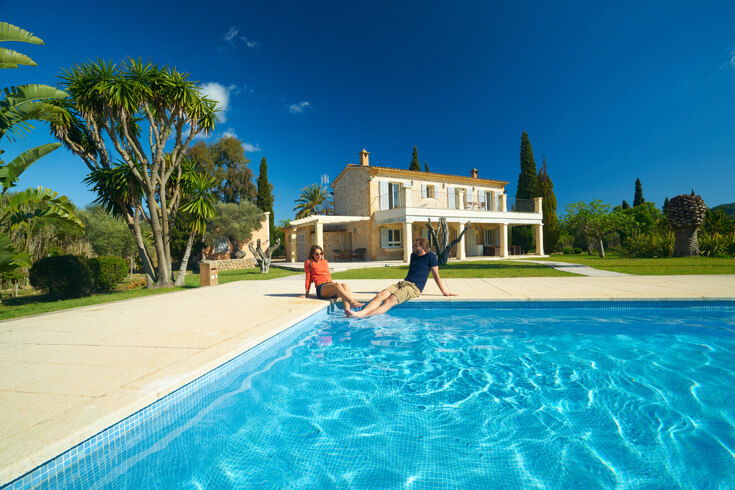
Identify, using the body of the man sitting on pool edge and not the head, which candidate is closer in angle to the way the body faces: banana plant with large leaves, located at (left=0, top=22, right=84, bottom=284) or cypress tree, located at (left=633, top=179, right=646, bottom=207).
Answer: the banana plant with large leaves

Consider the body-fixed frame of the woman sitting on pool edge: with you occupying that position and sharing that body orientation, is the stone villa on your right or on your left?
on your left

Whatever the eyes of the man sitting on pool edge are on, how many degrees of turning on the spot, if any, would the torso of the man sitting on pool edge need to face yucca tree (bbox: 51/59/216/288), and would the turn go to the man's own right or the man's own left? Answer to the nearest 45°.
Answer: approximately 45° to the man's own right

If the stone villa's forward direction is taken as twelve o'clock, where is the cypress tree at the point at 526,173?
The cypress tree is roughly at 9 o'clock from the stone villa.

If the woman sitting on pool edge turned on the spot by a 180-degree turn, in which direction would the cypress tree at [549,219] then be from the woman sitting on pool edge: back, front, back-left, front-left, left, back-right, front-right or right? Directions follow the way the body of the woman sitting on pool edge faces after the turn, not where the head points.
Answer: right

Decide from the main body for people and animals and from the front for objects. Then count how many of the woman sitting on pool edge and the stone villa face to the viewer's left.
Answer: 0

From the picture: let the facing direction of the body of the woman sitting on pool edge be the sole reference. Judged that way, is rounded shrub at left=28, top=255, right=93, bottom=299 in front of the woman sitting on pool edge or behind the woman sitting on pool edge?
behind

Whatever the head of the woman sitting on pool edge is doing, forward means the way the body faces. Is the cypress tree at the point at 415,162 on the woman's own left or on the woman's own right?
on the woman's own left

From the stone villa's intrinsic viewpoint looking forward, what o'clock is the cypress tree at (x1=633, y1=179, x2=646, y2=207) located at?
The cypress tree is roughly at 9 o'clock from the stone villa.

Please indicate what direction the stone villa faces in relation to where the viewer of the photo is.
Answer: facing the viewer and to the right of the viewer

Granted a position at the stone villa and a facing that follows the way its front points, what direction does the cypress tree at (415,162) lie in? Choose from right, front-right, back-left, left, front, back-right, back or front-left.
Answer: back-left

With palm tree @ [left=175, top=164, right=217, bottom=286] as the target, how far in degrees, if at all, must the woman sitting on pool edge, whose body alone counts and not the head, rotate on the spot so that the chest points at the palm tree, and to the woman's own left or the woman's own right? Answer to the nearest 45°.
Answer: approximately 180°

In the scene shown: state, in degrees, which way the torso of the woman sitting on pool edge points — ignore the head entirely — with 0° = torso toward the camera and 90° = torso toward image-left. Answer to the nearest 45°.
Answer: approximately 315°

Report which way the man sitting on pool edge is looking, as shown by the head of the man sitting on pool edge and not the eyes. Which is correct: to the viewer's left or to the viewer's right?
to the viewer's left
